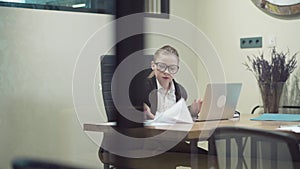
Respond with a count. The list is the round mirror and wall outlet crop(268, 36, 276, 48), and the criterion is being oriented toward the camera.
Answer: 2

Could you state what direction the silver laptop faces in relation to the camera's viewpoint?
facing away from the viewer and to the left of the viewer

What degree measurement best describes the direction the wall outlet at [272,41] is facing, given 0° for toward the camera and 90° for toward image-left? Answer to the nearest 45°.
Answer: approximately 0°

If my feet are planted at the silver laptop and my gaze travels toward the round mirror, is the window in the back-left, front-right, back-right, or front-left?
back-left

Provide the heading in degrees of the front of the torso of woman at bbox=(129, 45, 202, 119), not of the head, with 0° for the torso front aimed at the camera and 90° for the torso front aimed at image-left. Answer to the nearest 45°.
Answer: approximately 315°

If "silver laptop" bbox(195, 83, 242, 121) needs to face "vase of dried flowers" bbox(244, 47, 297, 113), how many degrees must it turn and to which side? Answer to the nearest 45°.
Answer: approximately 90° to its right

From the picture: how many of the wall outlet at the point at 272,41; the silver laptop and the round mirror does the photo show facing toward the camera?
2
